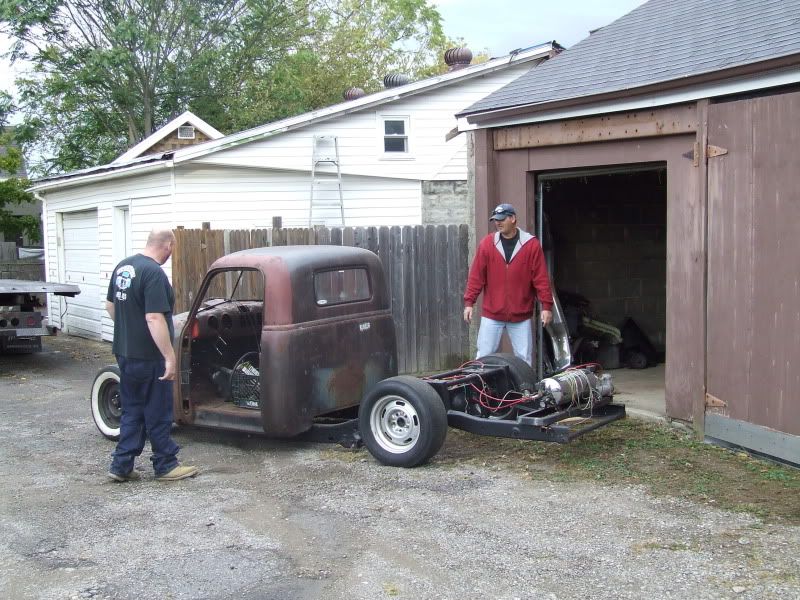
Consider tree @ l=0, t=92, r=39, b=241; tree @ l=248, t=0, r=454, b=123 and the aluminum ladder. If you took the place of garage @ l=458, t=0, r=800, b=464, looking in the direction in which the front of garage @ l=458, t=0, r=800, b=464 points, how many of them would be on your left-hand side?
0

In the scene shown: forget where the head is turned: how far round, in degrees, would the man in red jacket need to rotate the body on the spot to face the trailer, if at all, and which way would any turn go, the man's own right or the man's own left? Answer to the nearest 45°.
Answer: approximately 135° to the man's own right

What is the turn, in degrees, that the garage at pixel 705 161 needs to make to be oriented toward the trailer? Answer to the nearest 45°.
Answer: approximately 45° to its right

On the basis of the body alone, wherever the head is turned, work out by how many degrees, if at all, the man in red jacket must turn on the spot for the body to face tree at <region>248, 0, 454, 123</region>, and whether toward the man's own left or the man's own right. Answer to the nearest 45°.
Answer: approximately 180°

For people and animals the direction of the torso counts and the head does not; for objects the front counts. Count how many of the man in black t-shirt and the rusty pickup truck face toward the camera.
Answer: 0

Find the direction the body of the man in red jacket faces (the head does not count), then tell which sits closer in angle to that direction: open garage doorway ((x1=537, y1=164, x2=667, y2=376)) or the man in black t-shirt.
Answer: the man in black t-shirt

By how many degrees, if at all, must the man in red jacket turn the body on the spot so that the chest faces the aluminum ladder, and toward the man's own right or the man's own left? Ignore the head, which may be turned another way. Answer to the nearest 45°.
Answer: approximately 135° to the man's own right

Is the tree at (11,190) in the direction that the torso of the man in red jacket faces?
no

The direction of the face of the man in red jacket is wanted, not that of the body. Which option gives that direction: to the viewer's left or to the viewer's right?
to the viewer's left

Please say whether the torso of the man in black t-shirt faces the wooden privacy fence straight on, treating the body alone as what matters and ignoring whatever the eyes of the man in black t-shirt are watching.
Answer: yes

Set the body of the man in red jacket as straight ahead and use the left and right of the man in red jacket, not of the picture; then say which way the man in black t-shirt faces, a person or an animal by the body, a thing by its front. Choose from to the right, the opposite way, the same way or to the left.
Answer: the opposite way

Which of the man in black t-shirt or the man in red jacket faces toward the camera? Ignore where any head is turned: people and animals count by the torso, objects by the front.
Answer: the man in red jacket

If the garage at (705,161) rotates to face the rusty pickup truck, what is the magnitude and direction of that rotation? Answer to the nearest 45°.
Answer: approximately 45° to its right

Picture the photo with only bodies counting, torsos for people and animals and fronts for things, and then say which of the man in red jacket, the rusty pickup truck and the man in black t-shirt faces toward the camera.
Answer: the man in red jacket

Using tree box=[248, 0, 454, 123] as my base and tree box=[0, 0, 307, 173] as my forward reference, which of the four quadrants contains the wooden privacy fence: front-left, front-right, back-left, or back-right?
front-left

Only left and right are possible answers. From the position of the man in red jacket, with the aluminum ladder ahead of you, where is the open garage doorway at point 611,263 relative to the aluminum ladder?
right

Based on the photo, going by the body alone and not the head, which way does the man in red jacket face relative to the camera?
toward the camera

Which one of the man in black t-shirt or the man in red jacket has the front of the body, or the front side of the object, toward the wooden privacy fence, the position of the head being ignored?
the man in black t-shirt
